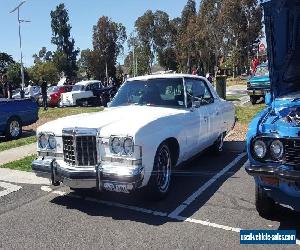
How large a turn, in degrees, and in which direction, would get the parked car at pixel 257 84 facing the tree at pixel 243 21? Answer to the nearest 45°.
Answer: approximately 180°

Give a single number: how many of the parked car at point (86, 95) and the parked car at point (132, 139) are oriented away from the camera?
0

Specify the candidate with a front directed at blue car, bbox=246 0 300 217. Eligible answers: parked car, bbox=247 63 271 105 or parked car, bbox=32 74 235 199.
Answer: parked car, bbox=247 63 271 105

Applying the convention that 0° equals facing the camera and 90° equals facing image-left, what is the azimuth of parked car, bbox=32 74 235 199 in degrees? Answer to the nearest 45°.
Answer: approximately 45°

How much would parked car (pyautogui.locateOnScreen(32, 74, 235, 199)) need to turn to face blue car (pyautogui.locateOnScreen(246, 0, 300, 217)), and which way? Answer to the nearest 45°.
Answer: approximately 90° to its left

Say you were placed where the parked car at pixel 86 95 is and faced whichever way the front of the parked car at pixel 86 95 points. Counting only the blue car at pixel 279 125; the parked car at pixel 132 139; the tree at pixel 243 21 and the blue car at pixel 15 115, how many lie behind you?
1

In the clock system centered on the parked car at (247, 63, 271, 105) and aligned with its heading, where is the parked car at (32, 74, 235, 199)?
the parked car at (32, 74, 235, 199) is roughly at 12 o'clock from the parked car at (247, 63, 271, 105).

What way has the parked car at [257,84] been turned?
toward the camera

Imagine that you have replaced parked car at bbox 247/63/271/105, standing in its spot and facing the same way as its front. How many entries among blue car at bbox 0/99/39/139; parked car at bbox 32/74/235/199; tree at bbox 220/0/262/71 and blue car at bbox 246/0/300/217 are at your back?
1

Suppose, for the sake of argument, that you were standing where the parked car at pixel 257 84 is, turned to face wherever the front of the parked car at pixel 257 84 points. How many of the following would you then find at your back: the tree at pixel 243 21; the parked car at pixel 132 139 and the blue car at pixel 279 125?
1

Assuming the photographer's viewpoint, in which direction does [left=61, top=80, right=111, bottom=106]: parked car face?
facing the viewer and to the left of the viewer
